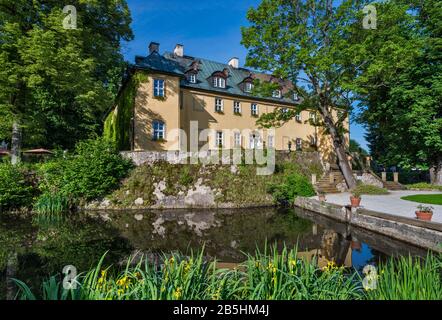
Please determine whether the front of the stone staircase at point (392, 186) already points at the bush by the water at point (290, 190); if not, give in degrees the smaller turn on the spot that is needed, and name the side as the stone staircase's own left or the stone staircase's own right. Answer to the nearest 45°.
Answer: approximately 90° to the stone staircase's own right

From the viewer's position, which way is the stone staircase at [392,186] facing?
facing the viewer and to the right of the viewer

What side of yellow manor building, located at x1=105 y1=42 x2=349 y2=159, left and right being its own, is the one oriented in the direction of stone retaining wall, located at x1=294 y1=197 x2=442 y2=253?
front

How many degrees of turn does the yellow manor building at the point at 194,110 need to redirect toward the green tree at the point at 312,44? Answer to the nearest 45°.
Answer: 0° — it already faces it

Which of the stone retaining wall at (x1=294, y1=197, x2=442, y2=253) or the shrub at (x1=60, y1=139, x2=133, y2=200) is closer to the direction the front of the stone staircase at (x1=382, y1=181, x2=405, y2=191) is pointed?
the stone retaining wall

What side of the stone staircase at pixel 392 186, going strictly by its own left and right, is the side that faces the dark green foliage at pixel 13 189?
right

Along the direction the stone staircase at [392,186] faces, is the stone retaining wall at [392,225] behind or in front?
in front

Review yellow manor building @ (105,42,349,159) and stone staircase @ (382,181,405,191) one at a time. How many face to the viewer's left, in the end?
0
